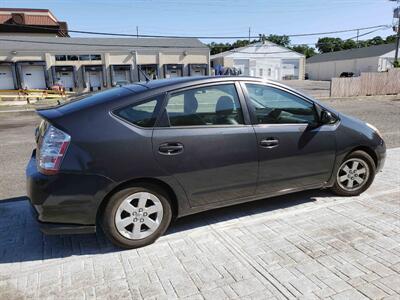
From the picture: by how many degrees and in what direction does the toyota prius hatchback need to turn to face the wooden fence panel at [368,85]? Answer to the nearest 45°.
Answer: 0° — it already faces it

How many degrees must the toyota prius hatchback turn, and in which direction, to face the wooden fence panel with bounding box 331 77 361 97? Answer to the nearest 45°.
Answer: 0° — it already faces it

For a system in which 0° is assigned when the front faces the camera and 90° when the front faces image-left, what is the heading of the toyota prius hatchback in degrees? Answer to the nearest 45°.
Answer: approximately 225°
